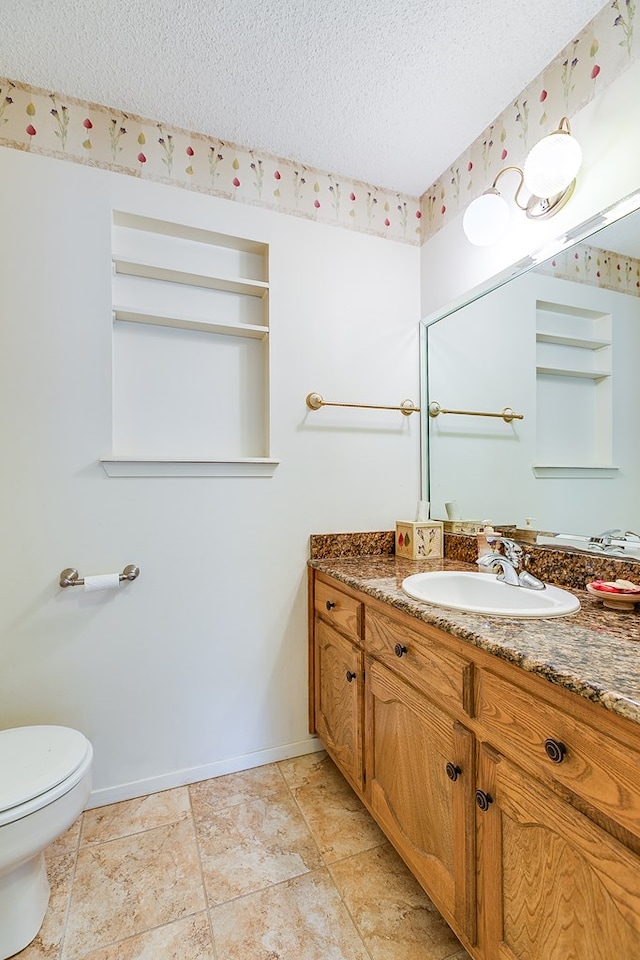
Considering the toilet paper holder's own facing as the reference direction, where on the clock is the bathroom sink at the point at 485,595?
The bathroom sink is roughly at 10 o'clock from the toilet paper holder.

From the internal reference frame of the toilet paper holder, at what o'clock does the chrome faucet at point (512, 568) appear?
The chrome faucet is roughly at 10 o'clock from the toilet paper holder.

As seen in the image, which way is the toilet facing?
to the viewer's right

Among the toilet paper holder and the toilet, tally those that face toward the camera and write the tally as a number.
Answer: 1

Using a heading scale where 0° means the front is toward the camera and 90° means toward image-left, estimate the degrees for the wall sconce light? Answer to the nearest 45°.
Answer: approximately 45°

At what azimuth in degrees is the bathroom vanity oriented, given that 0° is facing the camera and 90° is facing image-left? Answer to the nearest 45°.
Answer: approximately 45°

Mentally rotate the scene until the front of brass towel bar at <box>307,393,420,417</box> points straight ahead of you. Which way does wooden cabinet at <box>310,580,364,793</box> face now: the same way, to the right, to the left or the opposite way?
to the right
